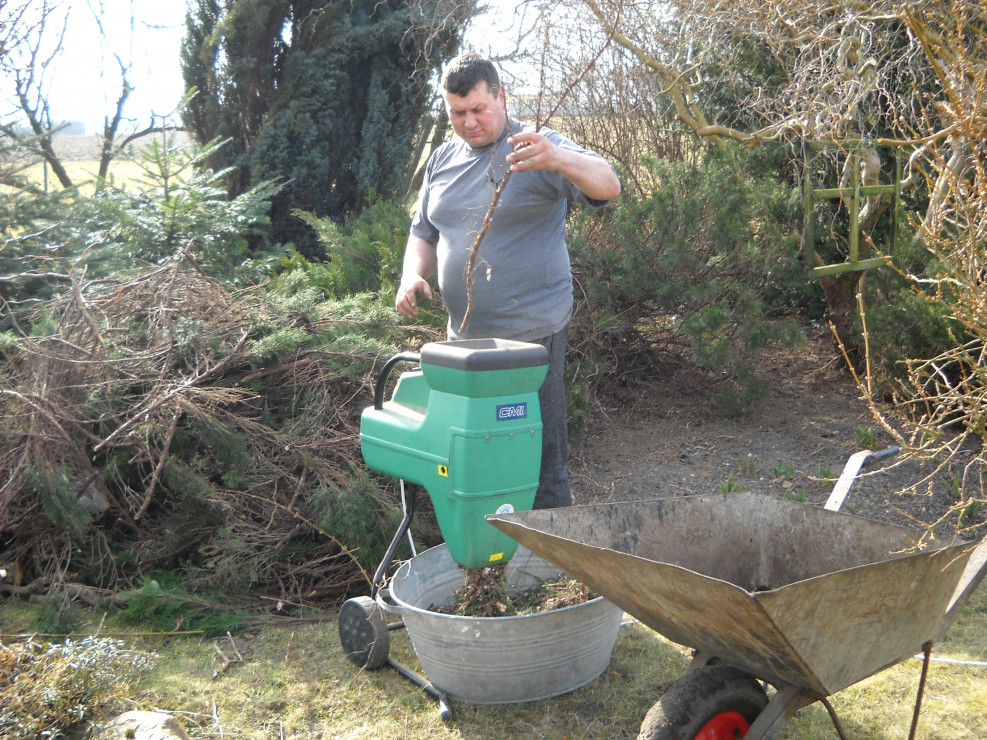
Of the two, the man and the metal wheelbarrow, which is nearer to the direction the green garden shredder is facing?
the metal wheelbarrow

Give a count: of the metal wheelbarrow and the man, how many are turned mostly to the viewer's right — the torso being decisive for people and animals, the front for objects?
0

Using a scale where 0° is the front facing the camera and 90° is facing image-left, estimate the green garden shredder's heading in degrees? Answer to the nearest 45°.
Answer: approximately 315°

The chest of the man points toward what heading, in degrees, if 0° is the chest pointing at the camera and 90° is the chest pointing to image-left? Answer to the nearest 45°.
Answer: approximately 45°

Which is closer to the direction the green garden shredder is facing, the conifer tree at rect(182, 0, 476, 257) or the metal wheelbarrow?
the metal wheelbarrow

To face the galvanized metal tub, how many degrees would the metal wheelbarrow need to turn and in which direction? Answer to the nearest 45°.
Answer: approximately 90° to its right

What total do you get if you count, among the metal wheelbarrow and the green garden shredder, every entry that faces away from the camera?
0

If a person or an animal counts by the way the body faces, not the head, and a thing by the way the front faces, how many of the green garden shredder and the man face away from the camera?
0

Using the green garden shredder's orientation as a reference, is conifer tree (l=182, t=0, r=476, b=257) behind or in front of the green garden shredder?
behind
